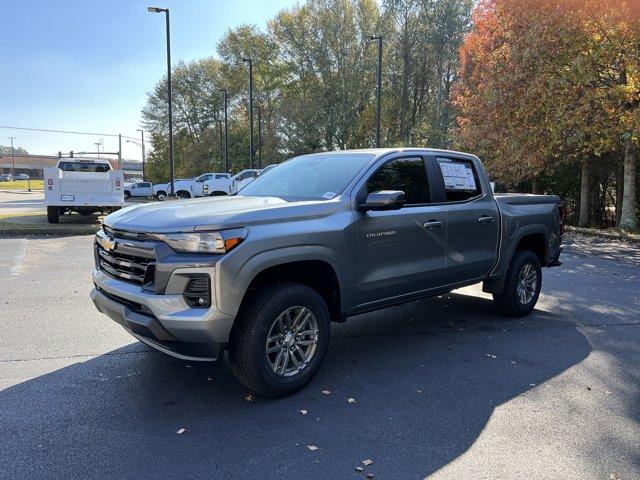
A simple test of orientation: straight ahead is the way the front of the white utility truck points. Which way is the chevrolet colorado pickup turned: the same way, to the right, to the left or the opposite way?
to the left

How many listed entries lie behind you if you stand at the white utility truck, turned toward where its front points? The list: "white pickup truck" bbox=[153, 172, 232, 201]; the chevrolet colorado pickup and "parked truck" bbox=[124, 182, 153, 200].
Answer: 1

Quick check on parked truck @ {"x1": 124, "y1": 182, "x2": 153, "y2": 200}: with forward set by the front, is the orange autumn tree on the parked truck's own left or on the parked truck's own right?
on the parked truck's own left

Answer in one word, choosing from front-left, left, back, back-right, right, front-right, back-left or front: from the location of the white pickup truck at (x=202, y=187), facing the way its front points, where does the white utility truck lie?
left

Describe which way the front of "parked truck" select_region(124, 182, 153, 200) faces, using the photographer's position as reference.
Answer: facing to the left of the viewer

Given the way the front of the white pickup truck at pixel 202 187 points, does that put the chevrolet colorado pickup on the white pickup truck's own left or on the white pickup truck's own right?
on the white pickup truck's own left

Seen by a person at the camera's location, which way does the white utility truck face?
facing away from the viewer

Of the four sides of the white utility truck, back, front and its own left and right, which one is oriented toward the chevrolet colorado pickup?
back

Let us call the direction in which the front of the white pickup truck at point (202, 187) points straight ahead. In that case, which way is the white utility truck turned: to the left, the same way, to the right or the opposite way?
to the right

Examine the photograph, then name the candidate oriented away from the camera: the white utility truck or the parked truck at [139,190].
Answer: the white utility truck

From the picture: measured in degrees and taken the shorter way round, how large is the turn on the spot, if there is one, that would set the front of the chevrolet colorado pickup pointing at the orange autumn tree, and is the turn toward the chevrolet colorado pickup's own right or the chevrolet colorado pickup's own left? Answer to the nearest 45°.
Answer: approximately 180°
